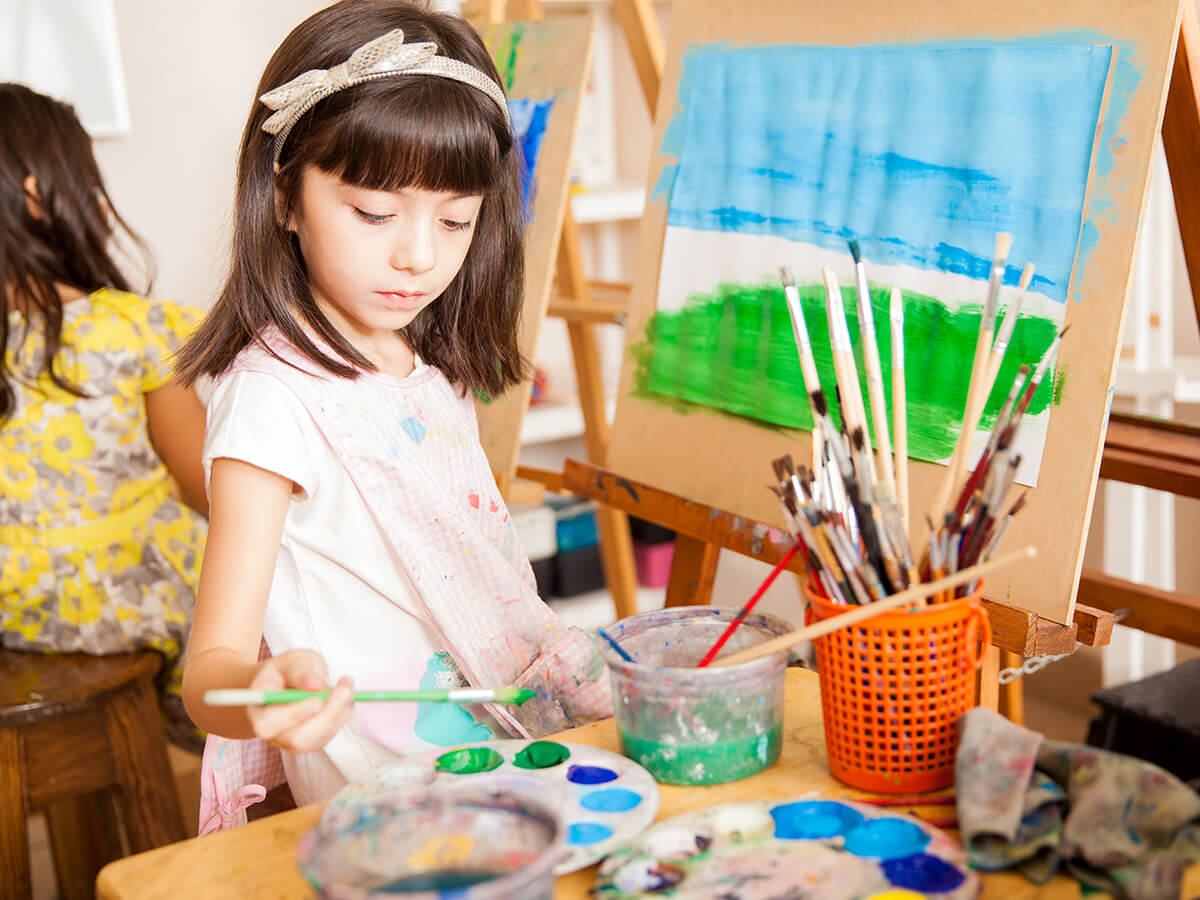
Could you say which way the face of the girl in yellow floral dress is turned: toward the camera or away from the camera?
away from the camera

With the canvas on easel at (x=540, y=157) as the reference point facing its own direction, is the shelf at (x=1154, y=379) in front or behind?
behind

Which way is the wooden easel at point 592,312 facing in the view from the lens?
facing the viewer and to the left of the viewer

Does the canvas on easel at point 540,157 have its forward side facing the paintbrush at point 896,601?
no

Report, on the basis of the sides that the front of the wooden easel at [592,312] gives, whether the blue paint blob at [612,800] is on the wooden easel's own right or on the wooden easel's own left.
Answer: on the wooden easel's own left

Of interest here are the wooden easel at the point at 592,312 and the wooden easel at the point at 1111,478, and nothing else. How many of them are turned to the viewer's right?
0

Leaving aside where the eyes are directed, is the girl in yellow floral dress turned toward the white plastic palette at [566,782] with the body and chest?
no

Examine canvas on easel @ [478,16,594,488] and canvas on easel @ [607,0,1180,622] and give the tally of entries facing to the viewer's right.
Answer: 0

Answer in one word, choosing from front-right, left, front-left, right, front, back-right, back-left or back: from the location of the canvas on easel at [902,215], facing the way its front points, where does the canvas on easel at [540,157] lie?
right

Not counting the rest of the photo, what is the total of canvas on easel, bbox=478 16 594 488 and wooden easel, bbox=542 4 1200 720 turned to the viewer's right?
0

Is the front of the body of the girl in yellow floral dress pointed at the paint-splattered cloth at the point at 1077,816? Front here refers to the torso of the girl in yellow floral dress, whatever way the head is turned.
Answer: no
